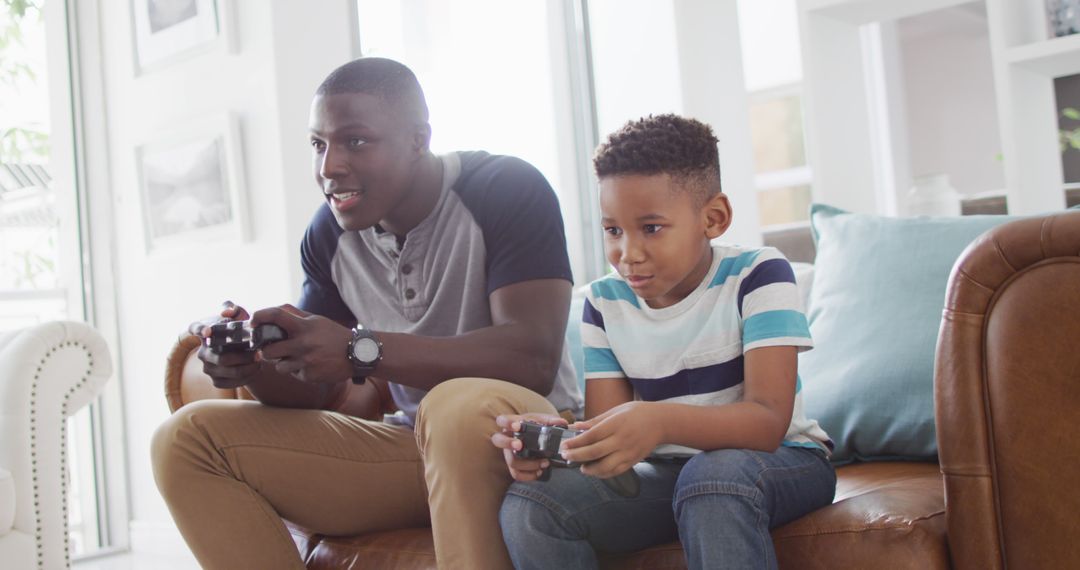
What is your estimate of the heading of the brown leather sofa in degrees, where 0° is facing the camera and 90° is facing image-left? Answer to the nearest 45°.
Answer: approximately 45°

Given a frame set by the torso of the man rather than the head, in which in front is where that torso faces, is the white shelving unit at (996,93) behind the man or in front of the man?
behind

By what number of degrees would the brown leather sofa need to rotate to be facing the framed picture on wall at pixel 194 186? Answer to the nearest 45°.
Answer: approximately 90° to its right

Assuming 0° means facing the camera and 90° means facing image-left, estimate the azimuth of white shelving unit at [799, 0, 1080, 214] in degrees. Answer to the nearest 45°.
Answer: approximately 45°

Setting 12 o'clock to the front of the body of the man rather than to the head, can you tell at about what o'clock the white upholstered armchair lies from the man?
The white upholstered armchair is roughly at 3 o'clock from the man.

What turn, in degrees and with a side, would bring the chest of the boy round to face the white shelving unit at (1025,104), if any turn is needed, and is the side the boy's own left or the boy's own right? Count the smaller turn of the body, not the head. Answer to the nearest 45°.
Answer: approximately 180°

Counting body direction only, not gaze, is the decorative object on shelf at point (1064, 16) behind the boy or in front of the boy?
behind

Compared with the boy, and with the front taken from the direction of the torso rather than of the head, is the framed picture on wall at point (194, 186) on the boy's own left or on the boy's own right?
on the boy's own right
